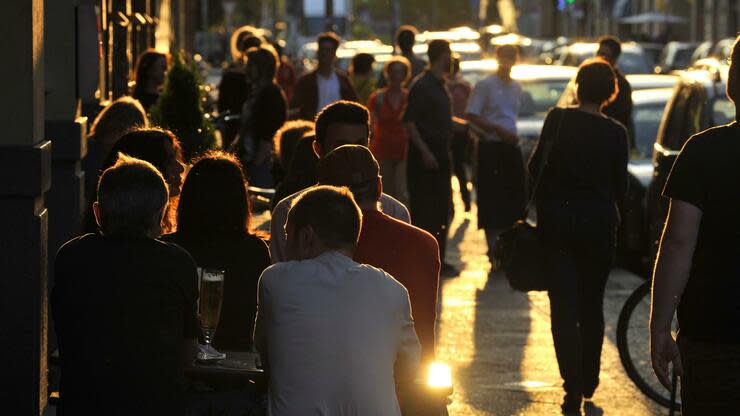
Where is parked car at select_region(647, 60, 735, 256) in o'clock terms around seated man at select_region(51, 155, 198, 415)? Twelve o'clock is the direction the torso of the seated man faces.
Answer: The parked car is roughly at 1 o'clock from the seated man.

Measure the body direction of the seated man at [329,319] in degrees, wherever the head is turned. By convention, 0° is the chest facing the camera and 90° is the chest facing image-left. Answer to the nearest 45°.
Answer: approximately 180°

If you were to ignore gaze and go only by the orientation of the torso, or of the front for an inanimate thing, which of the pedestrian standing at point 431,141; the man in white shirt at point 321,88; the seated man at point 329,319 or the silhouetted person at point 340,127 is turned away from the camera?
the seated man

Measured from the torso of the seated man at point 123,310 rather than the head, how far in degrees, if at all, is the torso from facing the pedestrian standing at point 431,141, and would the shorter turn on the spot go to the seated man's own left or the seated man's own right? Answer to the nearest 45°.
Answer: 0° — they already face them

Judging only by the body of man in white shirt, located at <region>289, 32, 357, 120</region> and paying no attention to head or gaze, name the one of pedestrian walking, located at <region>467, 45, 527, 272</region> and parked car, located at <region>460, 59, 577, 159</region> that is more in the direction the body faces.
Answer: the pedestrian walking

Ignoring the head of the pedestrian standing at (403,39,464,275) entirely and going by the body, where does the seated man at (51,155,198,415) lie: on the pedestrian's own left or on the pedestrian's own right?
on the pedestrian's own right

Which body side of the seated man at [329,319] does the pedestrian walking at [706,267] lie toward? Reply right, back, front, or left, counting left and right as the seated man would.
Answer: right

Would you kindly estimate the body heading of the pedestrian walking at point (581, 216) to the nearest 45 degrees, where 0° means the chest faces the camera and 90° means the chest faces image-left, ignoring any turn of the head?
approximately 180°
